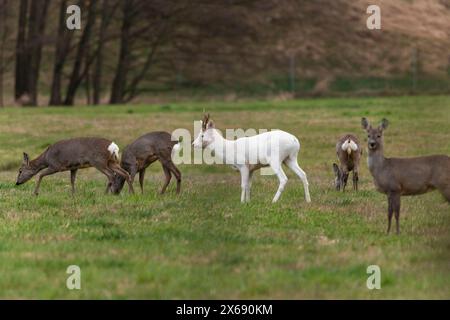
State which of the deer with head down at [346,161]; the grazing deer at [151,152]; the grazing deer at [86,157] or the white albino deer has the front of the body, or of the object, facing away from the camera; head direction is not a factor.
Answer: the deer with head down

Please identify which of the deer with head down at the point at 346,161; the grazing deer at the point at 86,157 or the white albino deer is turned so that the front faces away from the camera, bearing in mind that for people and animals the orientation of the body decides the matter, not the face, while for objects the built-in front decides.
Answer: the deer with head down

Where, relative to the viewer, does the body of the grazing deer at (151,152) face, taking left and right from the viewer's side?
facing to the left of the viewer

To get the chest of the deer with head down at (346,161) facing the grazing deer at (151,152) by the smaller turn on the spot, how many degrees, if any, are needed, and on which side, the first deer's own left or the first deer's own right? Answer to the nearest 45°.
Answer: approximately 90° to the first deer's own left

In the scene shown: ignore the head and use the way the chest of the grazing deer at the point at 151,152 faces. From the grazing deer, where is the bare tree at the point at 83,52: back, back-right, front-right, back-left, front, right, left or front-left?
right

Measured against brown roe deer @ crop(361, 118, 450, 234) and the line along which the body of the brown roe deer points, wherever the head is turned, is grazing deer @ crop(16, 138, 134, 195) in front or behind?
in front

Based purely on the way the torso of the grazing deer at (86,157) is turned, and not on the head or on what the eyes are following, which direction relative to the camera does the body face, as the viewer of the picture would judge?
to the viewer's left

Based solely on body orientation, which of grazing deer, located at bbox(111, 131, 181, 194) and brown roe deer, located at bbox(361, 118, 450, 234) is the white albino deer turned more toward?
the grazing deer

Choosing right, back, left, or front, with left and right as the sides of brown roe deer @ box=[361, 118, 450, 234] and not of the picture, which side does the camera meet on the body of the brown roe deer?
left

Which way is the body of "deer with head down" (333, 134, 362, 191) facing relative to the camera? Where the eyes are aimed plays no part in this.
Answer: away from the camera

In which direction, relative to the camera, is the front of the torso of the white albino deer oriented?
to the viewer's left

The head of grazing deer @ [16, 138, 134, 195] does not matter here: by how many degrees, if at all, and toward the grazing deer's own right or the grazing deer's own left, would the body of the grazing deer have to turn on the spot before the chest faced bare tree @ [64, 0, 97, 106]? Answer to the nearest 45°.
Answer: approximately 90° to the grazing deer's own right
